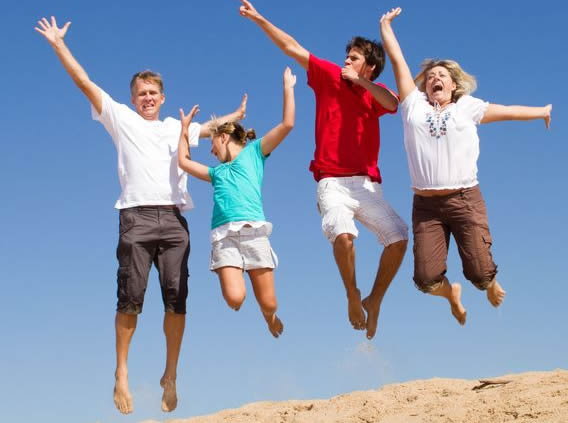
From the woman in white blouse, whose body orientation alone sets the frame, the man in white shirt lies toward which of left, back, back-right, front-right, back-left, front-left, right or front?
right

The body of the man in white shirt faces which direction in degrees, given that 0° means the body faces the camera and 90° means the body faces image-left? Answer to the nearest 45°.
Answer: approximately 0°

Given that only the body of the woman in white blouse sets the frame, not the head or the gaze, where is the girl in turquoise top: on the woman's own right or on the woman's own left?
on the woman's own right

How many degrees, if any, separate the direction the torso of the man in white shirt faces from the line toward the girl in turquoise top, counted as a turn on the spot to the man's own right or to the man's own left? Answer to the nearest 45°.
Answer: approximately 90° to the man's own left

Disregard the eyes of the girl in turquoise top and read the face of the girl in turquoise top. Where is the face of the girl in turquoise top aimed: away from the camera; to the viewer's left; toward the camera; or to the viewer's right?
to the viewer's left

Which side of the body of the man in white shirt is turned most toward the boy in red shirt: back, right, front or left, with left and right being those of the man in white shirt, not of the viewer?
left

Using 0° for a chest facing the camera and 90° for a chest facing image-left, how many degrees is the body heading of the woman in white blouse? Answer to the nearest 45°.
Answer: approximately 0°

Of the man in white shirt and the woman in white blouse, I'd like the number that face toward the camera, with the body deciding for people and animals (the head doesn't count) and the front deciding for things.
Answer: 2
